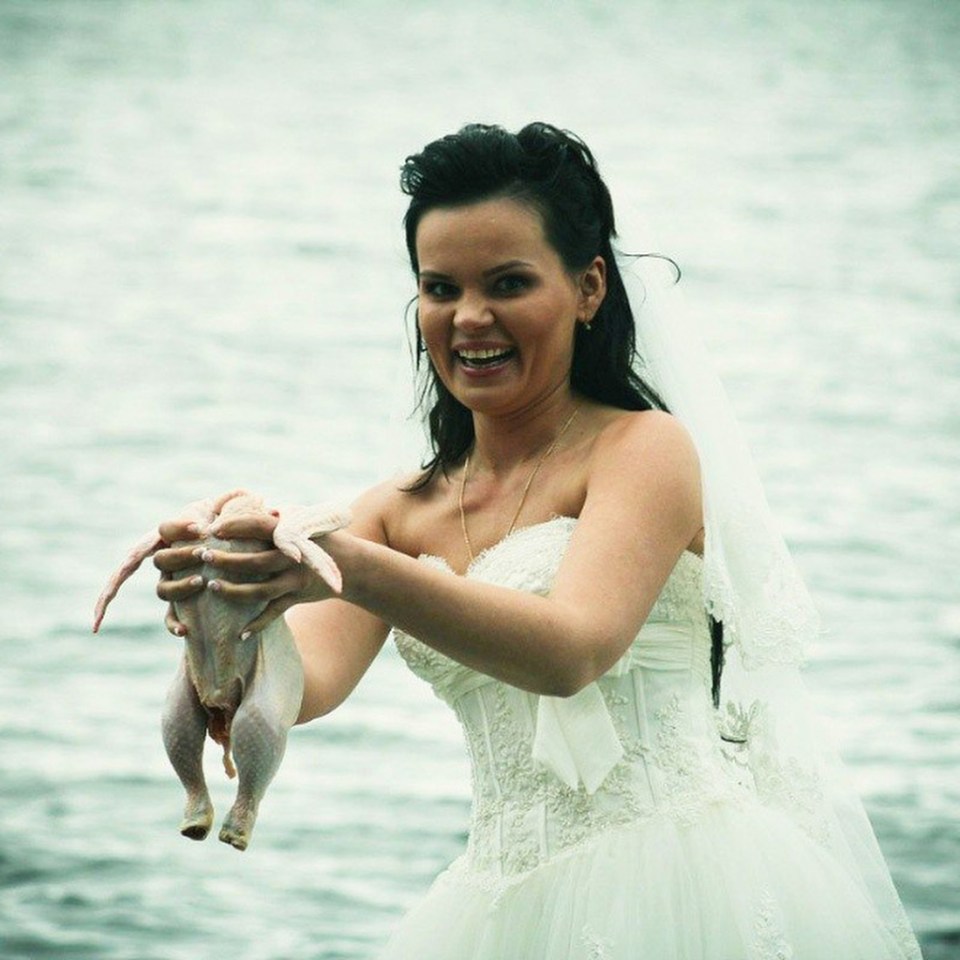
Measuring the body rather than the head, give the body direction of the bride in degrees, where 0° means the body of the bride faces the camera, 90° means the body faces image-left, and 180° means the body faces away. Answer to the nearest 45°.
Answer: approximately 45°
